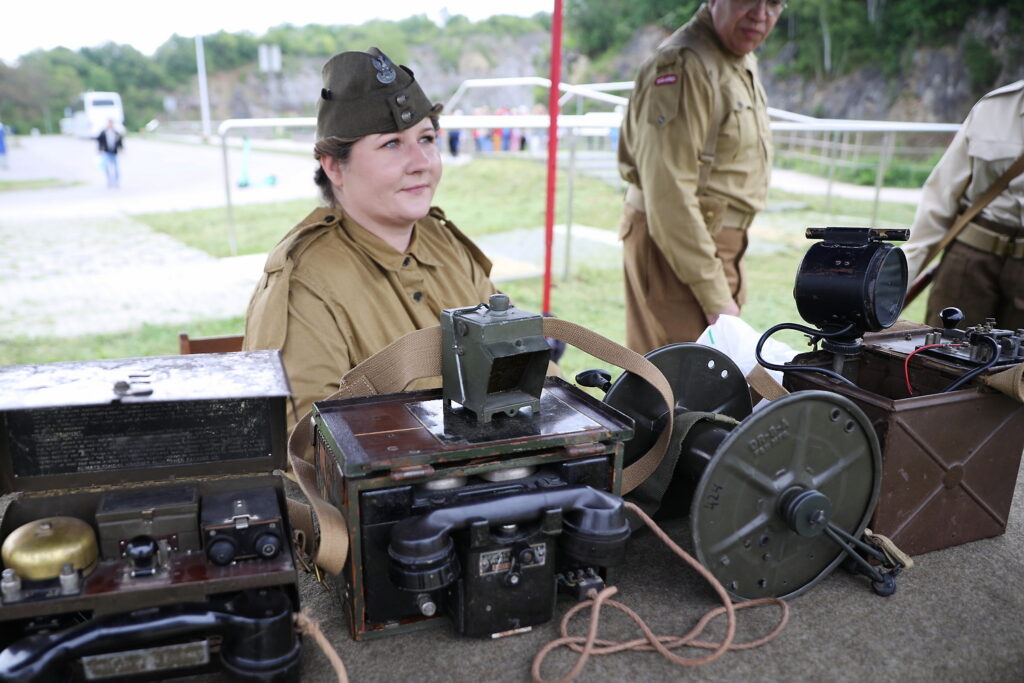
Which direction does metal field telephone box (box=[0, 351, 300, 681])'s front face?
toward the camera

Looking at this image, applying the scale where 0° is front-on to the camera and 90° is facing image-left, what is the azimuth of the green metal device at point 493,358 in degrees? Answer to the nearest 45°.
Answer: approximately 315°

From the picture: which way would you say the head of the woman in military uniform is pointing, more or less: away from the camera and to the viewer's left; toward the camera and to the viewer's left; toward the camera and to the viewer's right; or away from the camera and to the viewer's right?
toward the camera and to the viewer's right

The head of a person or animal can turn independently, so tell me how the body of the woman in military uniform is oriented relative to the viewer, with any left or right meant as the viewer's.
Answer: facing the viewer and to the right of the viewer

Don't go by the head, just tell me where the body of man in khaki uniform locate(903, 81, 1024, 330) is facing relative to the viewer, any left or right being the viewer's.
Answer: facing the viewer

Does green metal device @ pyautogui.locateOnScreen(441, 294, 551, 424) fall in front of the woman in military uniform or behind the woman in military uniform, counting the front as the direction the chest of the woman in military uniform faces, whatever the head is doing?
in front

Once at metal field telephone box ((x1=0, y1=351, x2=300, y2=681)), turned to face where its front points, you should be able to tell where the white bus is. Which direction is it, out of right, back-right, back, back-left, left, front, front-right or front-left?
back

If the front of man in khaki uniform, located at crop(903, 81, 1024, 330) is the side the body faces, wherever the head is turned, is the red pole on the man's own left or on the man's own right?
on the man's own right

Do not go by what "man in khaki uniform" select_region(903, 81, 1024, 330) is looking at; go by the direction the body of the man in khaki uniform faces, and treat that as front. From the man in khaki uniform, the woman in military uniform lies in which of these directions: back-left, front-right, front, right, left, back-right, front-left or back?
front-right

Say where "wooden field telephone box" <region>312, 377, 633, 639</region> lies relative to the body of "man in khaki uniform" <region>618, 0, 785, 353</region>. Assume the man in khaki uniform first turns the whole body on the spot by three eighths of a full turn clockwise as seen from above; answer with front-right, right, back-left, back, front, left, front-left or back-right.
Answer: left
